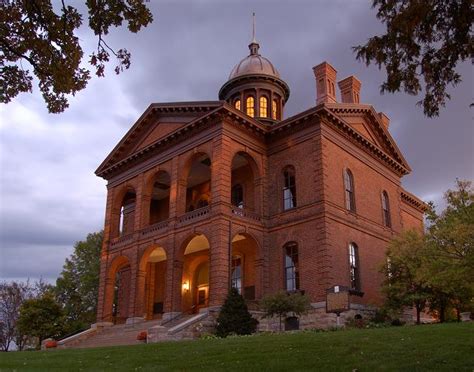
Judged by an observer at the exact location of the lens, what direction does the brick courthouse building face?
facing the viewer and to the left of the viewer

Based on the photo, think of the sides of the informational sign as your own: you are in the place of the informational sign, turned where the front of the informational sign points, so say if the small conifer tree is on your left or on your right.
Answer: on your right

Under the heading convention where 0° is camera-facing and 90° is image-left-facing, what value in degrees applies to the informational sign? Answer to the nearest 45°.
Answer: approximately 0°

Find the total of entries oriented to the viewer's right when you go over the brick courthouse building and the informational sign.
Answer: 0
